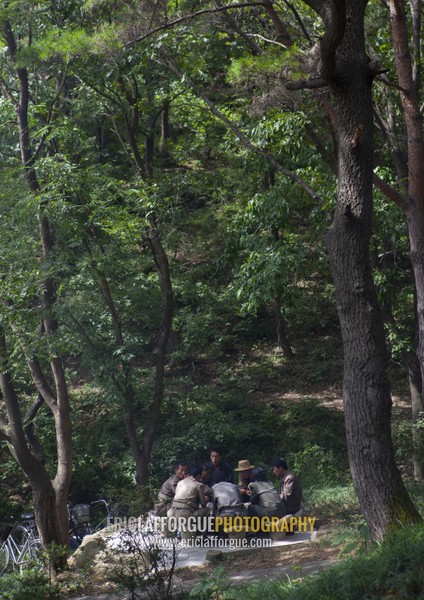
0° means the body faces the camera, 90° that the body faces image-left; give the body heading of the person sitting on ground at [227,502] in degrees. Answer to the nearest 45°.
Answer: approximately 180°

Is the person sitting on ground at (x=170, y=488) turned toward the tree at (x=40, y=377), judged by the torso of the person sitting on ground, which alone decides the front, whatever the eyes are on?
no

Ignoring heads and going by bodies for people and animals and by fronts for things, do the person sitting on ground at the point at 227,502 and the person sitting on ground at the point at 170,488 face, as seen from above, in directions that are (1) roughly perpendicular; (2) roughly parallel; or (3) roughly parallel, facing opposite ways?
roughly perpendicular

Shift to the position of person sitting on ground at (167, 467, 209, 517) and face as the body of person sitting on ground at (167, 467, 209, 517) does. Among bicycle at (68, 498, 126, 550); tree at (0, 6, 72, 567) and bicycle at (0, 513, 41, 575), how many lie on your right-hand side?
0

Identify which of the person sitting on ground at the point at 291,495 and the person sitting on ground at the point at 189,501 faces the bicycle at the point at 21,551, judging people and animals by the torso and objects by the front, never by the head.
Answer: the person sitting on ground at the point at 291,495

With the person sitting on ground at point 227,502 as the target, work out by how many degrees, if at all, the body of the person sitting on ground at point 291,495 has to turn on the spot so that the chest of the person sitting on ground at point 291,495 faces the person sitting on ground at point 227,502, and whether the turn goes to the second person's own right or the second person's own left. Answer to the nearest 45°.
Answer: approximately 45° to the second person's own left

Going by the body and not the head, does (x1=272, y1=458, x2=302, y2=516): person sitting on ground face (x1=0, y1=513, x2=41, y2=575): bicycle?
yes

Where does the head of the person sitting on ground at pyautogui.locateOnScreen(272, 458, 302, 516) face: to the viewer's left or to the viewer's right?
to the viewer's left

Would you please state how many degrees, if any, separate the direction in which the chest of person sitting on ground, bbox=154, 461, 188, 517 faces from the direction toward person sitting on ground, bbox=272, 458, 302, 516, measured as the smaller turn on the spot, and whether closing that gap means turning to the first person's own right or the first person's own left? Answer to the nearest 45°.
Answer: approximately 45° to the first person's own right

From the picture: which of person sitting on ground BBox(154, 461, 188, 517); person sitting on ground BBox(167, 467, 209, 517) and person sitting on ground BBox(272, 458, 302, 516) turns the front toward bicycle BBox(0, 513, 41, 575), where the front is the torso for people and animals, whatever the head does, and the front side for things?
person sitting on ground BBox(272, 458, 302, 516)

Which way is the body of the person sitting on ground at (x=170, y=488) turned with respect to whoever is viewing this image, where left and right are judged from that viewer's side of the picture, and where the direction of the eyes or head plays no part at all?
facing to the right of the viewer

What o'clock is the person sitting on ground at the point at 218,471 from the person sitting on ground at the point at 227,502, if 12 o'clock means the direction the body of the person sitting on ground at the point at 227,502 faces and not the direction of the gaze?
the person sitting on ground at the point at 218,471 is roughly at 12 o'clock from the person sitting on ground at the point at 227,502.

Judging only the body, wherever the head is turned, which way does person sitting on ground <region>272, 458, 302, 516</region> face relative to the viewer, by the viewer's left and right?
facing to the left of the viewer
